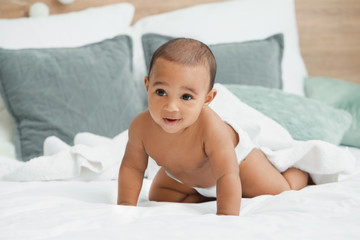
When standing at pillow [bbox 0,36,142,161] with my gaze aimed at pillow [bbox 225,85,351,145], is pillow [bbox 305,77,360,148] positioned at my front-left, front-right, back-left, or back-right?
front-left

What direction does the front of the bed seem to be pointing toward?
toward the camera

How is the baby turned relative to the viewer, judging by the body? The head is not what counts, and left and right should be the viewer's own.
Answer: facing the viewer and to the left of the viewer
